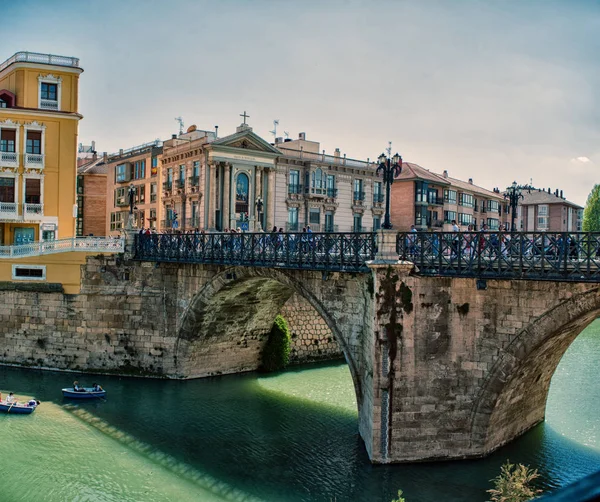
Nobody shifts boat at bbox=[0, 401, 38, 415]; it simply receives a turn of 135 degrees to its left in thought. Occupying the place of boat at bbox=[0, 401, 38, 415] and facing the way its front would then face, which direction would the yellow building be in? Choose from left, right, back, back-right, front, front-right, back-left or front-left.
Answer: front-right

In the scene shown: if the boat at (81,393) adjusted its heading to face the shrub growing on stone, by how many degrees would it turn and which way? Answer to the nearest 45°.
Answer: approximately 135° to its right

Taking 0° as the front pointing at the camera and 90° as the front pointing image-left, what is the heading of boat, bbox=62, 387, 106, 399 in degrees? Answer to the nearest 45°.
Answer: approximately 90°

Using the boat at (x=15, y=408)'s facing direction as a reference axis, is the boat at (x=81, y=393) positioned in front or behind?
in front

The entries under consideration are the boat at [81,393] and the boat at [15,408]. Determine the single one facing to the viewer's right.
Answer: the boat at [15,408]

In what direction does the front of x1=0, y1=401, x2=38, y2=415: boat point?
to the viewer's right

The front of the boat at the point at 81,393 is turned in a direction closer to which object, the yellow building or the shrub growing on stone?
the yellow building

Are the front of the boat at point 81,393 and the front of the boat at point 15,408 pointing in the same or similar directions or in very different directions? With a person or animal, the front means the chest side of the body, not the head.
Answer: very different directions

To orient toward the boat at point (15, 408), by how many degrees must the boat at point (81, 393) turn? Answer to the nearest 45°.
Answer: approximately 45° to its left

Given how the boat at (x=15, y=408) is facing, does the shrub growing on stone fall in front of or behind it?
in front

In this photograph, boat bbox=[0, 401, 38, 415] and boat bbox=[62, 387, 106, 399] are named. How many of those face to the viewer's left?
1
